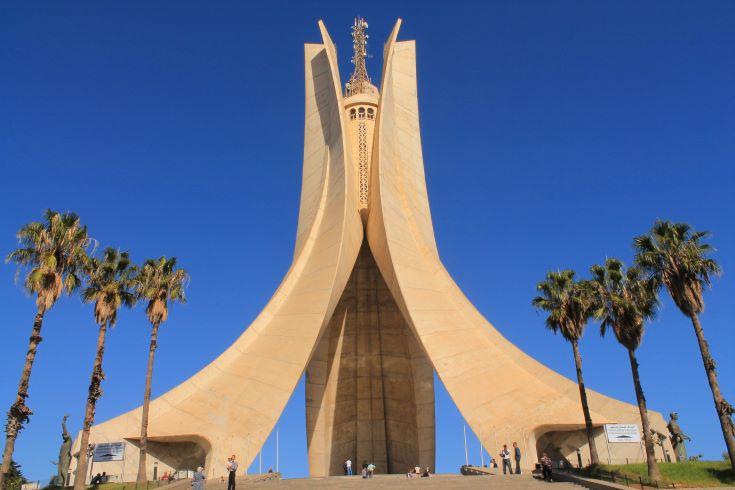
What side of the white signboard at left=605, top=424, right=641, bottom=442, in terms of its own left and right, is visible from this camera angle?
front

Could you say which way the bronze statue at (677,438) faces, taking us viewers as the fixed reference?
facing the viewer and to the right of the viewer

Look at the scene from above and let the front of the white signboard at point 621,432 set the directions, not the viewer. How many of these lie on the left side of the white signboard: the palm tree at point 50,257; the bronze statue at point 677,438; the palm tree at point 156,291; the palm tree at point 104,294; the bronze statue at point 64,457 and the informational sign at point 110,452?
1

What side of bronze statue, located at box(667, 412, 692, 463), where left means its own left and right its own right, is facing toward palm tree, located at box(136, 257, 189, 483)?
right

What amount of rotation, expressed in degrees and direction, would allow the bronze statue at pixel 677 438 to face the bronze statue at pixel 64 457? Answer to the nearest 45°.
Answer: approximately 90° to its right

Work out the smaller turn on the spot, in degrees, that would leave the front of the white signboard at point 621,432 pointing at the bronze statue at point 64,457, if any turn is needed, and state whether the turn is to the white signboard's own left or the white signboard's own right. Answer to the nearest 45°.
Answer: approximately 45° to the white signboard's own right

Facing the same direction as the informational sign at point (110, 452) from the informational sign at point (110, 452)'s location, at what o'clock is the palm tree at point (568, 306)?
The palm tree is roughly at 10 o'clock from the informational sign.

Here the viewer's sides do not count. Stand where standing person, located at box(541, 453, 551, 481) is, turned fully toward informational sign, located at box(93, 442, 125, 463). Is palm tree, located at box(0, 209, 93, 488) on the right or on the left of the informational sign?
left

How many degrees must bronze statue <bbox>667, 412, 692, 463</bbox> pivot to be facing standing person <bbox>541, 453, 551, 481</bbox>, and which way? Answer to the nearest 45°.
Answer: approximately 90° to its right

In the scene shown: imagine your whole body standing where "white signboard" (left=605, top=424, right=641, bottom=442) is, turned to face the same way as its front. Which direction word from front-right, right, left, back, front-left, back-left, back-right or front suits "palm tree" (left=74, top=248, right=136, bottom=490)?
front-right

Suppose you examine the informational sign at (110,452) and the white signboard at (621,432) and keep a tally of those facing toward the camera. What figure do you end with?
2

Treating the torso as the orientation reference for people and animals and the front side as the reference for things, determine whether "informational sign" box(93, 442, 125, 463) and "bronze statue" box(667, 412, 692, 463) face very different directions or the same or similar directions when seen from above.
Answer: same or similar directions
